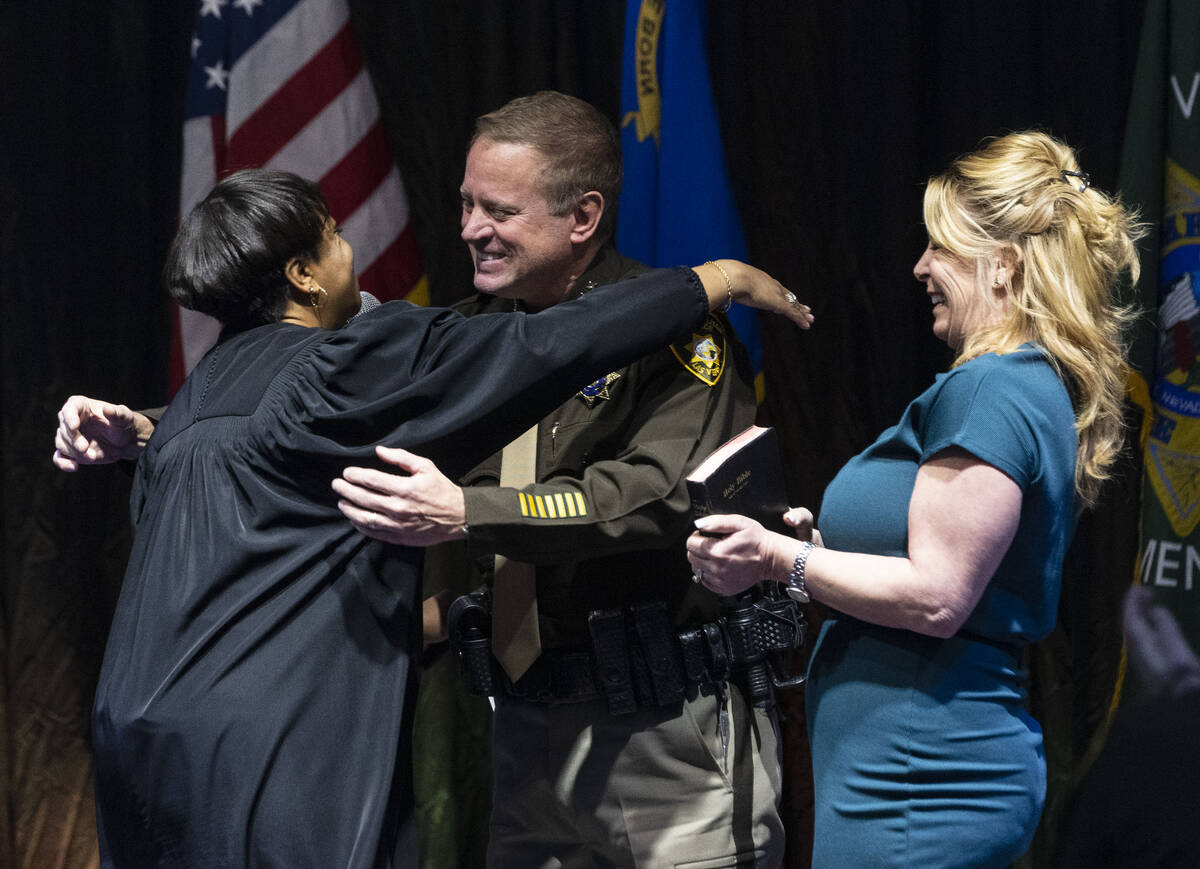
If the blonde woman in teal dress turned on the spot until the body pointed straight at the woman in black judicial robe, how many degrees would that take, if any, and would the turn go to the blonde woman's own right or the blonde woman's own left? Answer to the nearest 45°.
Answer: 0° — they already face them

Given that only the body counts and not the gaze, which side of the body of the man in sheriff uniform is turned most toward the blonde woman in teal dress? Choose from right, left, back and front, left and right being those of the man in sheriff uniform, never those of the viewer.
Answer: left

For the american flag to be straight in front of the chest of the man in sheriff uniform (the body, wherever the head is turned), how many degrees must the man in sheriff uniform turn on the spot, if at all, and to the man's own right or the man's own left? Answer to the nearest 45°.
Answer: approximately 90° to the man's own right

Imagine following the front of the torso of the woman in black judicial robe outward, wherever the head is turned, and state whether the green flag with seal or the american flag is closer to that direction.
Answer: the green flag with seal

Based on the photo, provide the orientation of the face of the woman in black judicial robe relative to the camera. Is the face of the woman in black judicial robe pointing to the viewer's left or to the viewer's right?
to the viewer's right

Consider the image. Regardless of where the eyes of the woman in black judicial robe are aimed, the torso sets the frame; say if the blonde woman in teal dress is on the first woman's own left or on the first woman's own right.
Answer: on the first woman's own right

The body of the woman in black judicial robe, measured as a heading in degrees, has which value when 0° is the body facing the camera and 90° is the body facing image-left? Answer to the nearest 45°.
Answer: approximately 225°

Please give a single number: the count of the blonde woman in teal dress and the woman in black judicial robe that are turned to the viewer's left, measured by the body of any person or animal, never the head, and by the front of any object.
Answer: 1

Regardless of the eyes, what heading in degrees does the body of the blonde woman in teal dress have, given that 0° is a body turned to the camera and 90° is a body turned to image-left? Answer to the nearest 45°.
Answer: approximately 90°

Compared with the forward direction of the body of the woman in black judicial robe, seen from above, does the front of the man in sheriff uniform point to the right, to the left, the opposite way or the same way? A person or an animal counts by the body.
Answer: the opposite way

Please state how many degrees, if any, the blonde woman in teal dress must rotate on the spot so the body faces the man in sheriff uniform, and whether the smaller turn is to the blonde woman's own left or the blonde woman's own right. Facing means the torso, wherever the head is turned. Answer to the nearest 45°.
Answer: approximately 45° to the blonde woman's own right

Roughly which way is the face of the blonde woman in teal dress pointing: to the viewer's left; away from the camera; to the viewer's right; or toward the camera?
to the viewer's left

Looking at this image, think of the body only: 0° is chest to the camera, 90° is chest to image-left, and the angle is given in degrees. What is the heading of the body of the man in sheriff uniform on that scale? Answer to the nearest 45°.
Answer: approximately 45°

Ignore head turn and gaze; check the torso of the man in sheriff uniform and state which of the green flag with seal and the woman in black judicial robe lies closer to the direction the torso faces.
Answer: the woman in black judicial robe
